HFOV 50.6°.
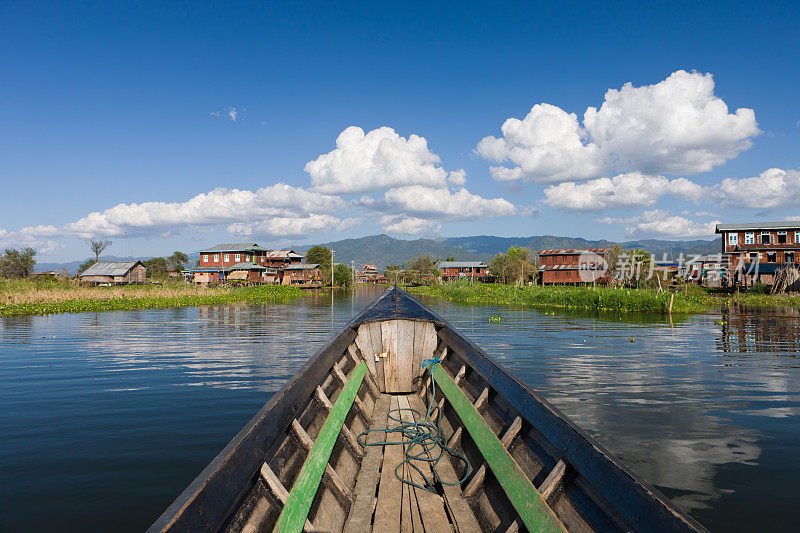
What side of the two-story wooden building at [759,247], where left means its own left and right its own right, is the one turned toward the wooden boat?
front

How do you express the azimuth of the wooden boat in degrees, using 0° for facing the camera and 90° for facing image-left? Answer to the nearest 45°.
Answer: approximately 180°

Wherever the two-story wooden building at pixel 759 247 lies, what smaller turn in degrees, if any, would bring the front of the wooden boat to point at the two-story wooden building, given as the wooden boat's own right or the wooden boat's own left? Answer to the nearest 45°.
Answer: approximately 45° to the wooden boat's own right

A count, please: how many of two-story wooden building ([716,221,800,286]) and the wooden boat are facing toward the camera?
1
